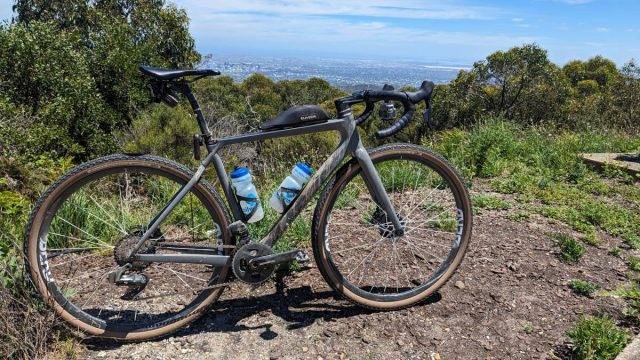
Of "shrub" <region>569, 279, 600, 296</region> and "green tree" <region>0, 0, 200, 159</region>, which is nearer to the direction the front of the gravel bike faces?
the shrub

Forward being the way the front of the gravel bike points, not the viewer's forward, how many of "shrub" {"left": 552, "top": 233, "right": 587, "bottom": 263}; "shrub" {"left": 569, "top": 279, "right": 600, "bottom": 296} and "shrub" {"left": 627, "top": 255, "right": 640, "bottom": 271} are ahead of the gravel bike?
3

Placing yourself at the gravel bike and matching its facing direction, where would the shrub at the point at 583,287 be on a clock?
The shrub is roughly at 12 o'clock from the gravel bike.

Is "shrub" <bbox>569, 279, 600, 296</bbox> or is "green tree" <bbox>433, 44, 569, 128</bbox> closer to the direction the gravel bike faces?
the shrub

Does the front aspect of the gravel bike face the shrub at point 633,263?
yes

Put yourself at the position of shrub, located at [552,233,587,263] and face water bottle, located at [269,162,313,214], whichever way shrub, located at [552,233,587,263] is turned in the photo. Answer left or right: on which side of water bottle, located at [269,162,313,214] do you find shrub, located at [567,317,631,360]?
left

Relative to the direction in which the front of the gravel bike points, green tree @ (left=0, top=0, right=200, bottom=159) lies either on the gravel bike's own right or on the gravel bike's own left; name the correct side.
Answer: on the gravel bike's own left

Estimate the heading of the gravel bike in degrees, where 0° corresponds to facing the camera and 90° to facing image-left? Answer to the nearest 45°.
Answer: approximately 270°

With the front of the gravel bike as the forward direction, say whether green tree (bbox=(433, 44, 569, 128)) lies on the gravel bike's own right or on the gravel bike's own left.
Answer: on the gravel bike's own left

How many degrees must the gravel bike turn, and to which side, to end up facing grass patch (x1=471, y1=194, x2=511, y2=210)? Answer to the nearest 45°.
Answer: approximately 45° to its left

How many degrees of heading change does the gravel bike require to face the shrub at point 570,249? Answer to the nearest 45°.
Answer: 0° — it already faces it
